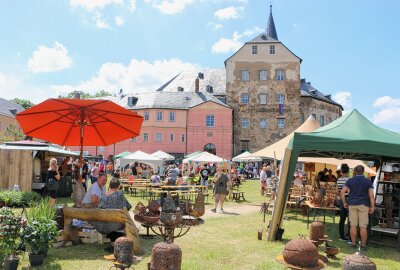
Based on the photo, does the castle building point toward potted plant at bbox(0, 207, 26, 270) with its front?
yes

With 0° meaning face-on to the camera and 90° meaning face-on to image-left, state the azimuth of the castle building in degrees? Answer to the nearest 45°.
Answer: approximately 0°

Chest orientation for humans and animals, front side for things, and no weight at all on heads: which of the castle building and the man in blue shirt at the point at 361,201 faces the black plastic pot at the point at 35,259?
the castle building

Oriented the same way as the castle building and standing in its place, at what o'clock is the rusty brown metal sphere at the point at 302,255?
The rusty brown metal sphere is roughly at 12 o'clock from the castle building.

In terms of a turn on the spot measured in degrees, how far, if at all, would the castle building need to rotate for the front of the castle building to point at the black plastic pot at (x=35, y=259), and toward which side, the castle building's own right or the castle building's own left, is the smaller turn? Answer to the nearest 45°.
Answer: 0° — it already faces it

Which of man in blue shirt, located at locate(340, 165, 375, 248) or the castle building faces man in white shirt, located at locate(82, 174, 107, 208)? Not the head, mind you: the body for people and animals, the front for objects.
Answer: the castle building

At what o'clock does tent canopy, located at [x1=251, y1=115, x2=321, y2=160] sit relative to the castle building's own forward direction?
The tent canopy is roughly at 12 o'clock from the castle building.
